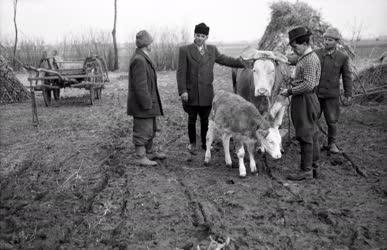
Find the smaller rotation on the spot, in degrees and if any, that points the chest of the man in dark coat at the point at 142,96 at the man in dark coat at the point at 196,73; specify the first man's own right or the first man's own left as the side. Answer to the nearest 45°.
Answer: approximately 45° to the first man's own left

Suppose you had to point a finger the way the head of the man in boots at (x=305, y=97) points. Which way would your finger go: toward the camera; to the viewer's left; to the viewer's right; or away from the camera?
to the viewer's left

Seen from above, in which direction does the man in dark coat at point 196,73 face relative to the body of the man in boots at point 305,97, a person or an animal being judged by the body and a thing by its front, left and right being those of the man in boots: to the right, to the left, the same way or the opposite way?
to the left

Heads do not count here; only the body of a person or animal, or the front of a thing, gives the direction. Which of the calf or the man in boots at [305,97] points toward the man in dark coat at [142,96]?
the man in boots

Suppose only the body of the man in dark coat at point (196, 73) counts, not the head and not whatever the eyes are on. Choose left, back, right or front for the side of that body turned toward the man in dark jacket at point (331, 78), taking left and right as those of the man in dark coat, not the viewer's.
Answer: left

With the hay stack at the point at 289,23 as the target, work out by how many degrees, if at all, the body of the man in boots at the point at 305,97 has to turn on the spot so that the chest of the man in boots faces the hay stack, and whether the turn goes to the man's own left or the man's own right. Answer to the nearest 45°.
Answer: approximately 90° to the man's own right

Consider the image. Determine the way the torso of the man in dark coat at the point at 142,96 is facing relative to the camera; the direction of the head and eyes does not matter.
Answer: to the viewer's right

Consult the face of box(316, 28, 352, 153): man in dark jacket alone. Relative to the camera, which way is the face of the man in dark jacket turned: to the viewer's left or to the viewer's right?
to the viewer's left

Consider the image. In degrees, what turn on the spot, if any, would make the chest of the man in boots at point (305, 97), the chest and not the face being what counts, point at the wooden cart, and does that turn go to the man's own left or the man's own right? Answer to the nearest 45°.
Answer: approximately 45° to the man's own right

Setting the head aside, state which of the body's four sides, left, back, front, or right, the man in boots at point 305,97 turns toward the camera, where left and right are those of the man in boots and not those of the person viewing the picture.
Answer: left

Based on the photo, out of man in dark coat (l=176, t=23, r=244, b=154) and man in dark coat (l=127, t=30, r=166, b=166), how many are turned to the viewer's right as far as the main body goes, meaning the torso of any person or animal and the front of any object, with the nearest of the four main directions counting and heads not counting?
1
